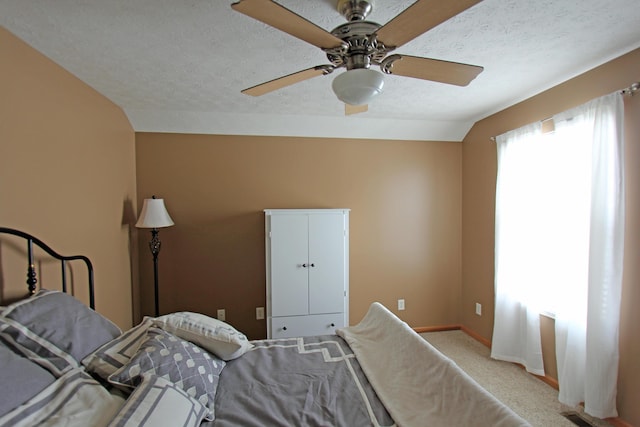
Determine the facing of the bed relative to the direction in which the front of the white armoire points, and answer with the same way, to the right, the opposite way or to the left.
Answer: to the left

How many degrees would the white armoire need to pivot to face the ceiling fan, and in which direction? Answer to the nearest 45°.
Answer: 0° — it already faces it

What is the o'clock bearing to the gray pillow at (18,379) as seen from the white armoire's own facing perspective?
The gray pillow is roughly at 1 o'clock from the white armoire.

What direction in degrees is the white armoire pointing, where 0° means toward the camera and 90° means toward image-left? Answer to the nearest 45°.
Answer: approximately 0°

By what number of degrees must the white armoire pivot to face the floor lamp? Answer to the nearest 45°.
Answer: approximately 90° to its right

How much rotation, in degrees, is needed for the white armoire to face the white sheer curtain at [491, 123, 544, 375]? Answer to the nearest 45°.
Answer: approximately 90° to its left

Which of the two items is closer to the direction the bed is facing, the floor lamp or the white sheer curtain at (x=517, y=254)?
the white sheer curtain

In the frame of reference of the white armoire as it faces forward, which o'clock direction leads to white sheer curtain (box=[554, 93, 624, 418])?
The white sheer curtain is roughly at 10 o'clock from the white armoire.

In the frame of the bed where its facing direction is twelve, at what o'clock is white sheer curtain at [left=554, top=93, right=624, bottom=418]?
The white sheer curtain is roughly at 12 o'clock from the bed.

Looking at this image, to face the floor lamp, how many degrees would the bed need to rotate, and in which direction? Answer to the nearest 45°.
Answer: approximately 90° to its left

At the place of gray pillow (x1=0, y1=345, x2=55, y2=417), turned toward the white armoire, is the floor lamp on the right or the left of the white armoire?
left

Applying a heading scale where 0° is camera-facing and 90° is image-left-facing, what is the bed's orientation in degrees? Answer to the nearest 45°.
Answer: approximately 270°

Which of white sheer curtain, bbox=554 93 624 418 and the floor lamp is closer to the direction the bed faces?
the white sheer curtain
